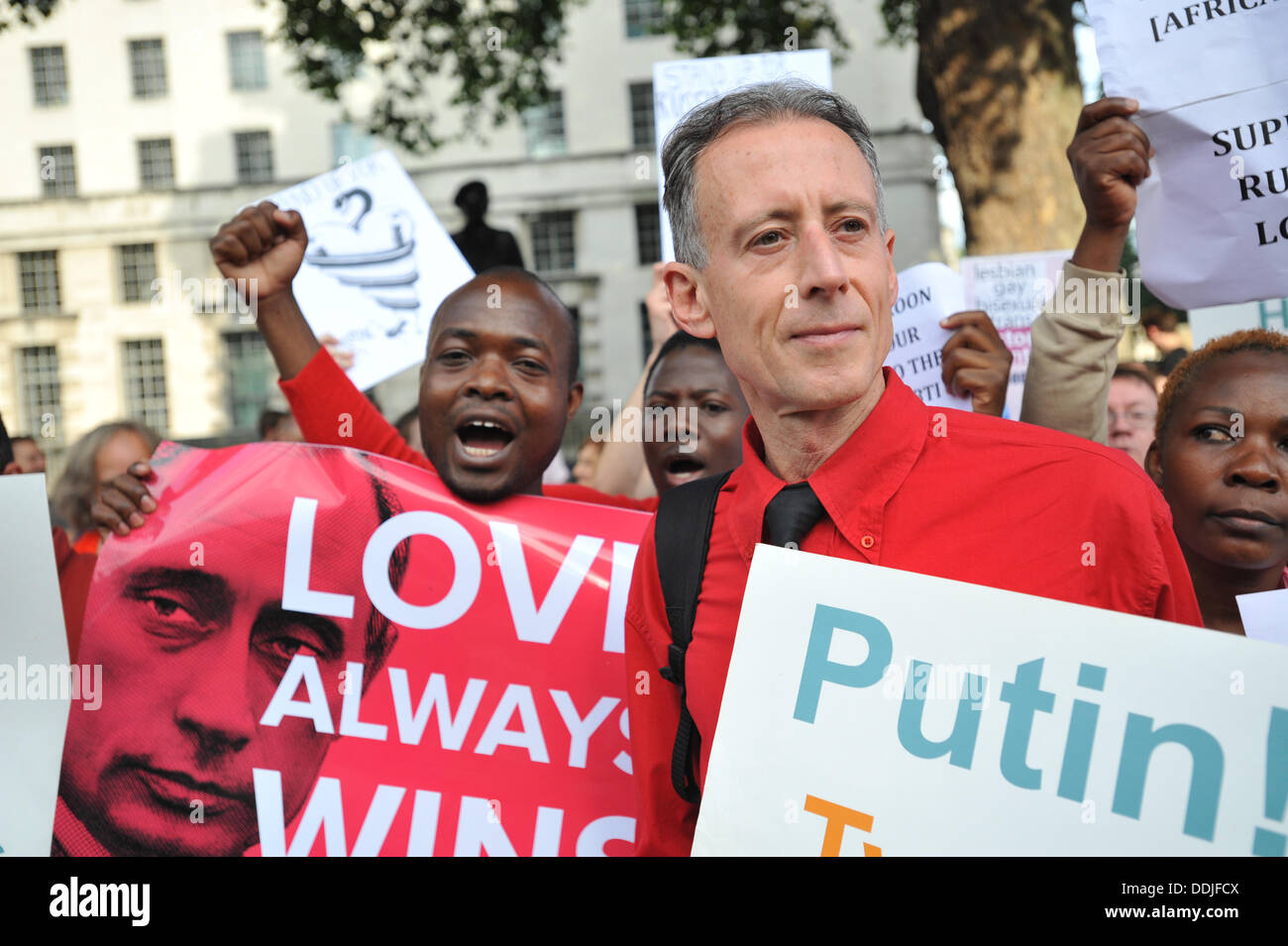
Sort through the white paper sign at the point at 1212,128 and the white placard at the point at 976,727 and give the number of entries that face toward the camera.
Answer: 2

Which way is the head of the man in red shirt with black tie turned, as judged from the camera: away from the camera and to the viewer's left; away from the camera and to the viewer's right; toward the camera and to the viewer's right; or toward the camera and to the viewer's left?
toward the camera and to the viewer's right

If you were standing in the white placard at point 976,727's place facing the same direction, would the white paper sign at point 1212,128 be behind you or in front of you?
behind

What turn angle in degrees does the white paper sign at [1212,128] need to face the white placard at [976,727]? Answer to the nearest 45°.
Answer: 0° — it already faces it

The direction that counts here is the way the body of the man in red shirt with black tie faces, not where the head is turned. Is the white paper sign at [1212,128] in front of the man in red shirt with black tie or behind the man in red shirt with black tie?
behind

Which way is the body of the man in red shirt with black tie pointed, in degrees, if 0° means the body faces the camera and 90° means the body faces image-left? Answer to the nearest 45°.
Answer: approximately 45°

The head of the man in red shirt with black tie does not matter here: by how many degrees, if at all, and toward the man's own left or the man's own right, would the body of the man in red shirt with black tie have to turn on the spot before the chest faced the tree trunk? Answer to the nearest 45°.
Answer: approximately 135° to the man's own right

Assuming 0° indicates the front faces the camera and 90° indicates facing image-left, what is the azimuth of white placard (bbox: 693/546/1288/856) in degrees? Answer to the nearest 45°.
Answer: approximately 0°

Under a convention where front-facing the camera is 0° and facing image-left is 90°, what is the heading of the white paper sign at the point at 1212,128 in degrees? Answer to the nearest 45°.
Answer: approximately 0°

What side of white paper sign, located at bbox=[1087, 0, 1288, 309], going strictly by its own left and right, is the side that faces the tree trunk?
back

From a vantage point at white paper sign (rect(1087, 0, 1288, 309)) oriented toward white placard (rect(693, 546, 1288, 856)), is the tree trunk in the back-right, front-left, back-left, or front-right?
back-right
